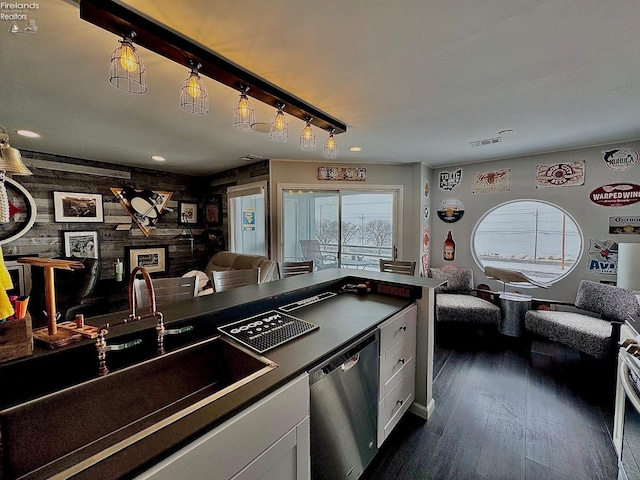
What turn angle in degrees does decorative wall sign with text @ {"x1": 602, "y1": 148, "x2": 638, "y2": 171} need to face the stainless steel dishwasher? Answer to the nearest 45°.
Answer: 0° — it already faces it

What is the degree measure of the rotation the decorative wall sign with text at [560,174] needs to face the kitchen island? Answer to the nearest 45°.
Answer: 0° — it already faces it

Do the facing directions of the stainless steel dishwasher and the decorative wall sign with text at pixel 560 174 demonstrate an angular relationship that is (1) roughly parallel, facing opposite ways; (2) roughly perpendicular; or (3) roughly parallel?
roughly perpendicular

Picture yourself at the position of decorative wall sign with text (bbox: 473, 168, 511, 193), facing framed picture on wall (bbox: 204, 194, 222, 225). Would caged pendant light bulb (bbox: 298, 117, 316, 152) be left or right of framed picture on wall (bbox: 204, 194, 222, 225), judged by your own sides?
left

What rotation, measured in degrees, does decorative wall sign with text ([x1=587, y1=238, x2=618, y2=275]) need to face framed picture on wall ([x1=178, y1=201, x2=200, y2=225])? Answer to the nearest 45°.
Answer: approximately 45° to its right

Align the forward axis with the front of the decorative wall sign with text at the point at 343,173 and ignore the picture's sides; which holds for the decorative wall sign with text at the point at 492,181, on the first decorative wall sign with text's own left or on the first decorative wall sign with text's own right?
on the first decorative wall sign with text's own left

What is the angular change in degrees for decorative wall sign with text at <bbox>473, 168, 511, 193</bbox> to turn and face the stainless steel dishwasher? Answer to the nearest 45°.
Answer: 0° — it already faces it

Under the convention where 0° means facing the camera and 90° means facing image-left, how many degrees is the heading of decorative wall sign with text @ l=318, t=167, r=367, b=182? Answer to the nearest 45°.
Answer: approximately 0°

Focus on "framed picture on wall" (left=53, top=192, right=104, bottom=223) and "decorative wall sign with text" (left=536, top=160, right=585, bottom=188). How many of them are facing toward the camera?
2
